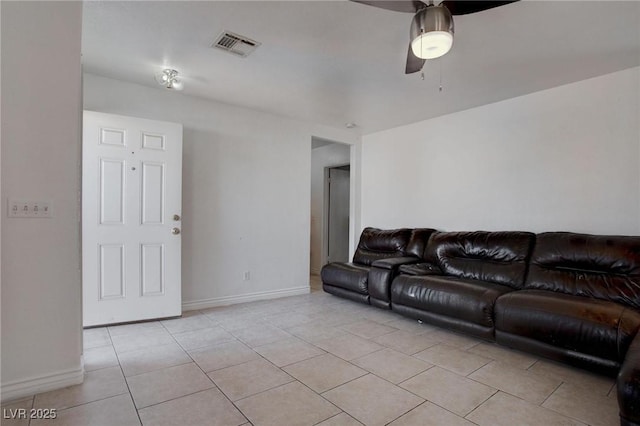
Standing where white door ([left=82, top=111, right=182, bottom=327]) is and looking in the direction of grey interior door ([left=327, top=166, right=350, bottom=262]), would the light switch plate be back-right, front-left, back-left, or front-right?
back-right

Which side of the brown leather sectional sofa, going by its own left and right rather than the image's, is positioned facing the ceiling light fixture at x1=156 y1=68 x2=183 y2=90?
front

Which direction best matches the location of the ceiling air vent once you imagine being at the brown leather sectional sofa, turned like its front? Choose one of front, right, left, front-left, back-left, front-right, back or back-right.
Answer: front

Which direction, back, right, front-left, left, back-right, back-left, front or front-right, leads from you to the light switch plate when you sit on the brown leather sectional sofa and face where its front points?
front

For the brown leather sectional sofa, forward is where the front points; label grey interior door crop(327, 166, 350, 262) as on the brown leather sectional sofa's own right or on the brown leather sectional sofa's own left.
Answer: on the brown leather sectional sofa's own right

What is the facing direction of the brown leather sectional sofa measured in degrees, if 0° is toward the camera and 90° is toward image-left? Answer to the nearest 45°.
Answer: approximately 45°

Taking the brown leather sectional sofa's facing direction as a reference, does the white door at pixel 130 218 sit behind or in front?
in front

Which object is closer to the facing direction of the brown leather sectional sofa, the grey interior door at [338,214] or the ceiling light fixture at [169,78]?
the ceiling light fixture
